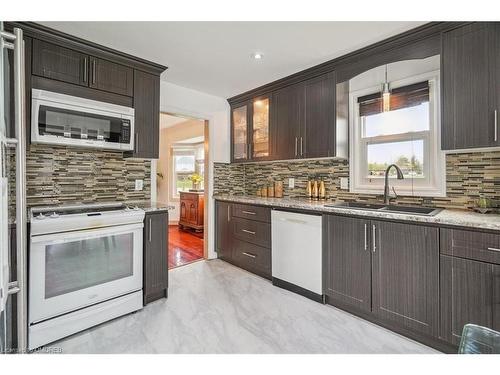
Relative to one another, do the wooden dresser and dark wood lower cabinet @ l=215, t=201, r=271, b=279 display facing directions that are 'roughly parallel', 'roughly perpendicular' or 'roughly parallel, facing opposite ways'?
roughly parallel

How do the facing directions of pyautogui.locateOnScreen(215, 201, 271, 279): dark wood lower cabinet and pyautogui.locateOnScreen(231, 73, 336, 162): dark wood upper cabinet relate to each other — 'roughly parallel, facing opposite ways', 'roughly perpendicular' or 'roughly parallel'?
roughly parallel

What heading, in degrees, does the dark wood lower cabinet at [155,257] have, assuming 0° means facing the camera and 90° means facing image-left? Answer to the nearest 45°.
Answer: approximately 315°

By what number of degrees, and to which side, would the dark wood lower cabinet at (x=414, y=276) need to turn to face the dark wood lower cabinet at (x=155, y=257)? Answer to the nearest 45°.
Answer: approximately 45° to its right

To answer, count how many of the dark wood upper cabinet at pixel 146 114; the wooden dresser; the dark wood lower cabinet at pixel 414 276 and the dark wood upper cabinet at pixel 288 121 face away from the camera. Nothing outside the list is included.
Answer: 0

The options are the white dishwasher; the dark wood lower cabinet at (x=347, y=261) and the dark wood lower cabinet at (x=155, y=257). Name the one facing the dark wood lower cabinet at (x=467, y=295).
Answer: the dark wood lower cabinet at (x=155, y=257)

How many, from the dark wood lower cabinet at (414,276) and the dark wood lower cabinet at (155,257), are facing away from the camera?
0

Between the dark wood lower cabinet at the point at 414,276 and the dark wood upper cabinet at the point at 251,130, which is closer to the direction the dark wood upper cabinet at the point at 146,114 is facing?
the dark wood lower cabinet

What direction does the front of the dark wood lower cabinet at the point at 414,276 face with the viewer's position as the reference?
facing the viewer and to the left of the viewer

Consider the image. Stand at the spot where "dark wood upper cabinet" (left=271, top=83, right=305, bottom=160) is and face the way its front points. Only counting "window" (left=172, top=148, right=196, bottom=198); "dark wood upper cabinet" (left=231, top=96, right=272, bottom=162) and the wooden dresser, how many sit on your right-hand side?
3

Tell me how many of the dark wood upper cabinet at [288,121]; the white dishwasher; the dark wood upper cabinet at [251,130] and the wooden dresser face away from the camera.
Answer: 0

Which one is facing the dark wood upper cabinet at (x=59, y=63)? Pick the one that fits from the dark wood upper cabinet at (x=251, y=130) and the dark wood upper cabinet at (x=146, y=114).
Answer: the dark wood upper cabinet at (x=251, y=130)

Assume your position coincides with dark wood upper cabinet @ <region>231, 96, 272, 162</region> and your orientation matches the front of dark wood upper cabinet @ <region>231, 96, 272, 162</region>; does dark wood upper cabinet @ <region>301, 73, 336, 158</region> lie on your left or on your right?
on your left
